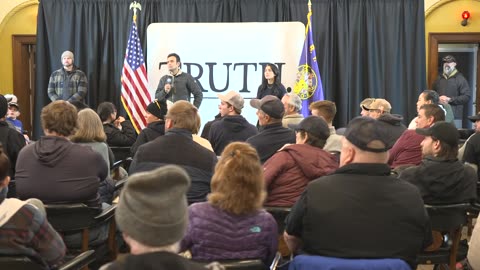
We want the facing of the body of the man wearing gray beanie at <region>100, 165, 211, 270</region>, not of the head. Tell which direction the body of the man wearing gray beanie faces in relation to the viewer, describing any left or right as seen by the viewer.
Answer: facing away from the viewer

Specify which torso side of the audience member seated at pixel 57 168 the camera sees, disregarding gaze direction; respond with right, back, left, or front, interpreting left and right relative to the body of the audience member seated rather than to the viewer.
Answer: back

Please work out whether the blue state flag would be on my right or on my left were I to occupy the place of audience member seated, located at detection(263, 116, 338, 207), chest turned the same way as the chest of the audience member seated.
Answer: on my right

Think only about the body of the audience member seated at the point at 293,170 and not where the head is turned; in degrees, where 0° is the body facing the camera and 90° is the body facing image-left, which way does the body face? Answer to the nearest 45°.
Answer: approximately 135°

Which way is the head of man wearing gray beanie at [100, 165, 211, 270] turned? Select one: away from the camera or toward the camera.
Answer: away from the camera

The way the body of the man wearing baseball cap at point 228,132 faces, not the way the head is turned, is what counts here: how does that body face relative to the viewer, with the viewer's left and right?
facing away from the viewer and to the left of the viewer

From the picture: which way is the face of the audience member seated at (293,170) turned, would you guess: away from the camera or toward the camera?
away from the camera

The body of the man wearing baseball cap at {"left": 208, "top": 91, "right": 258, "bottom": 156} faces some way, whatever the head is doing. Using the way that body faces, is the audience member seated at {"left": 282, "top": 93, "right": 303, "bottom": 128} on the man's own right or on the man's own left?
on the man's own right

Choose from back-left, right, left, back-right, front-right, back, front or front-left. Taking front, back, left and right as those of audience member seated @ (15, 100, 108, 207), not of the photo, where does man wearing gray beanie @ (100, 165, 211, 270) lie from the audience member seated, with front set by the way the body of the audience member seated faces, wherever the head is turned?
back

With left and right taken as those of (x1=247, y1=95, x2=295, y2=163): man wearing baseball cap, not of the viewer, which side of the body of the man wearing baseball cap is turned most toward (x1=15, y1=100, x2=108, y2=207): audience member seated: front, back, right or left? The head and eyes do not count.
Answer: left
